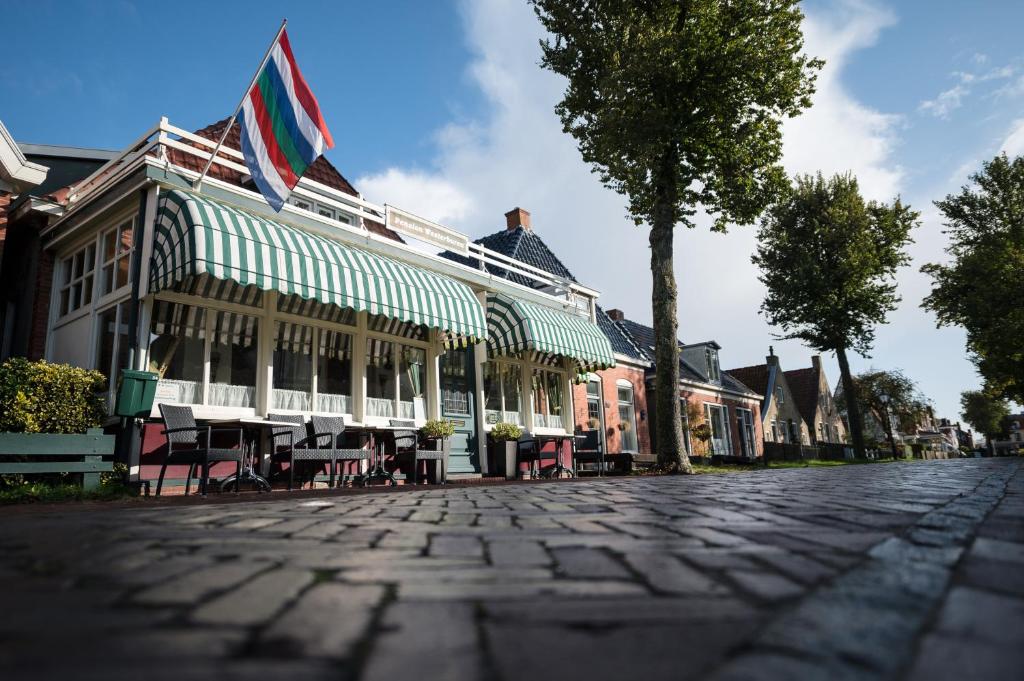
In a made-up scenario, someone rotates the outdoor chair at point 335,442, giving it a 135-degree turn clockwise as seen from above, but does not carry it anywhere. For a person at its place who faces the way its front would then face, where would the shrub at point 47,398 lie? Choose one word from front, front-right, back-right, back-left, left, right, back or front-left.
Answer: front

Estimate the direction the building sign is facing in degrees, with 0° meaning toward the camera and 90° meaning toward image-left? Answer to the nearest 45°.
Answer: approximately 315°

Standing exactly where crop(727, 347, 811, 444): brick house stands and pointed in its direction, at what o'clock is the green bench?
The green bench is roughly at 2 o'clock from the brick house.

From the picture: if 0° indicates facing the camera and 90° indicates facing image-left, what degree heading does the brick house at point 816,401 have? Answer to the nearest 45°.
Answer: approximately 315°

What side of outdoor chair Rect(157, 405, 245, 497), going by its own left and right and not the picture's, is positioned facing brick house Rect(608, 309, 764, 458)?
left

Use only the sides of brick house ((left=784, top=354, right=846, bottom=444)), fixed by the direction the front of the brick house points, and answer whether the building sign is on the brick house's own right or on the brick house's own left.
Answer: on the brick house's own right

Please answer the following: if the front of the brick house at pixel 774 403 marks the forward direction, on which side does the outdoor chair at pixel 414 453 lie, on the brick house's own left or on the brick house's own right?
on the brick house's own right

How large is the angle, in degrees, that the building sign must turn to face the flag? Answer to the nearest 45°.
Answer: approximately 90° to its right

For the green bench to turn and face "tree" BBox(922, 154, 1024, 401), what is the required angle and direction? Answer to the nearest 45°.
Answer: approximately 90° to its left
